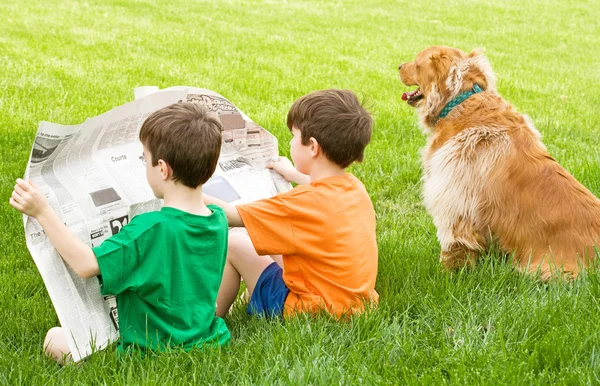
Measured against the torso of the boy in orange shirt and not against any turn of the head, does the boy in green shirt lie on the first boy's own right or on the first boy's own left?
on the first boy's own left

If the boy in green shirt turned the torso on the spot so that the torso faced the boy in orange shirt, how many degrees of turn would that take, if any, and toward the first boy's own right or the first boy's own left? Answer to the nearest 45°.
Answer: approximately 135° to the first boy's own right

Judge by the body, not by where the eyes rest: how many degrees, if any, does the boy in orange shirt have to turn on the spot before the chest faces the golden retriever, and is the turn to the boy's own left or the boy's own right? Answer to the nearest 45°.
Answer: approximately 90° to the boy's own right

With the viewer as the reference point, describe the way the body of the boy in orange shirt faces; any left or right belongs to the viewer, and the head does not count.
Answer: facing away from the viewer and to the left of the viewer

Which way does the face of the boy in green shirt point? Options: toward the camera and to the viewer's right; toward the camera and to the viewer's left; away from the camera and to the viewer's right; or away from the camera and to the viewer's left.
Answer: away from the camera and to the viewer's left

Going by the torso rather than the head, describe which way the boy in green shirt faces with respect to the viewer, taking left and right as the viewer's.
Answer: facing away from the viewer and to the left of the viewer

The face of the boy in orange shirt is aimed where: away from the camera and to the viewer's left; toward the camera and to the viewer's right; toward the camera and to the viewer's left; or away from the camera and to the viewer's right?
away from the camera and to the viewer's left

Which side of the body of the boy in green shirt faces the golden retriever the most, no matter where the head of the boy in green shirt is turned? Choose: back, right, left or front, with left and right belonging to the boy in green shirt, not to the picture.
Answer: right
